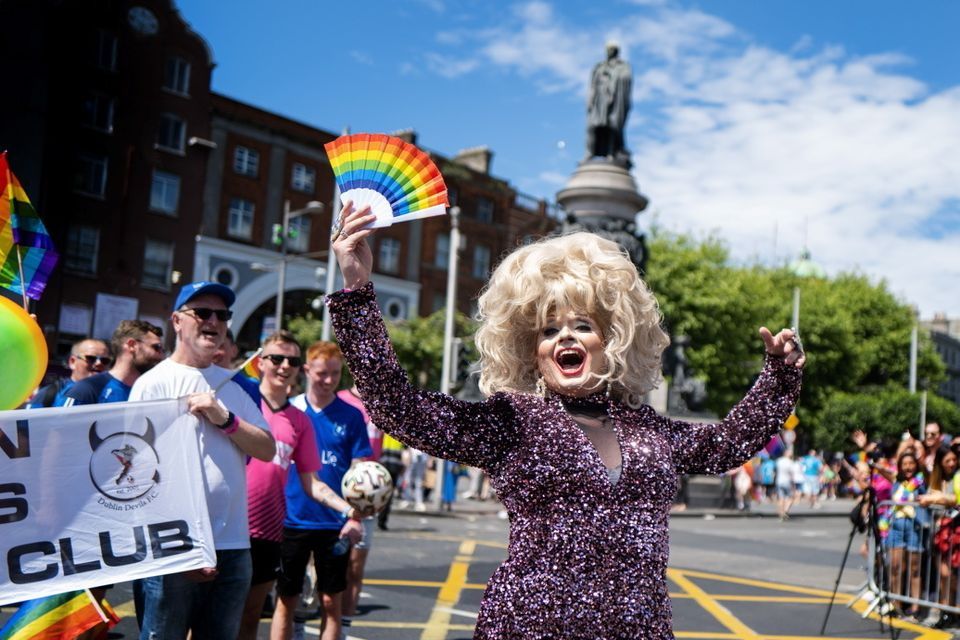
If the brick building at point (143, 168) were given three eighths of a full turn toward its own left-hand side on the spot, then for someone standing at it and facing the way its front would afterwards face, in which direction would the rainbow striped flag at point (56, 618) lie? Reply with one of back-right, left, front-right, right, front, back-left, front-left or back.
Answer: back

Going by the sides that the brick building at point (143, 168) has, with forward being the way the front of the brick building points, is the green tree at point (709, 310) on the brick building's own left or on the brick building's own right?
on the brick building's own left

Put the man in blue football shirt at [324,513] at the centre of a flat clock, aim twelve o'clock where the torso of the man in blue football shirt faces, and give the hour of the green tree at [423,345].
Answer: The green tree is roughly at 6 o'clock from the man in blue football shirt.

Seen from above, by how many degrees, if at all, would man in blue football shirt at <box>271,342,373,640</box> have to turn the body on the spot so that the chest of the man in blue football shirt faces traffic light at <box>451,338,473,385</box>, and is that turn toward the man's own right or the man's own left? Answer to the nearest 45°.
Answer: approximately 180°

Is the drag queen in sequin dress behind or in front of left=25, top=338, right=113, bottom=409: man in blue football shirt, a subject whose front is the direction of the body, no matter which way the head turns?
in front

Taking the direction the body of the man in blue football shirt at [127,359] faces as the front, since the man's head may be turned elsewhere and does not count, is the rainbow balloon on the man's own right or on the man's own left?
on the man's own right

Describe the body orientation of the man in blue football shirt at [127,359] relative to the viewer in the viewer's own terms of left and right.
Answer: facing the viewer and to the right of the viewer

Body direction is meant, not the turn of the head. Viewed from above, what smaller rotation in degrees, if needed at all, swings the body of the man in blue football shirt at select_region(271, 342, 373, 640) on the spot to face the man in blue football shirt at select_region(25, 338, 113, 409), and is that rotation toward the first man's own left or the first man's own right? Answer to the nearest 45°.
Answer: approximately 135° to the first man's own right

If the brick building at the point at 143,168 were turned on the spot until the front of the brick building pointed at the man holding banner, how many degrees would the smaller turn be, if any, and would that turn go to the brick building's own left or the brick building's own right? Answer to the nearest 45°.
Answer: approximately 45° to the brick building's own right

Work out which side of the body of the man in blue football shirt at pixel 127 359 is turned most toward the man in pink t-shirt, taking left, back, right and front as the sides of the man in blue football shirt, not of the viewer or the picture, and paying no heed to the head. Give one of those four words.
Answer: front

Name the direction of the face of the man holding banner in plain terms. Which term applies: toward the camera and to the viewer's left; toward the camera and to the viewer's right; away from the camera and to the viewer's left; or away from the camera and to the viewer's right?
toward the camera and to the viewer's right
